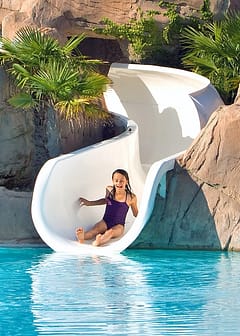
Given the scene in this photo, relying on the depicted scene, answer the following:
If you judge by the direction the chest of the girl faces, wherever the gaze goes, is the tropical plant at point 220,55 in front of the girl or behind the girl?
behind

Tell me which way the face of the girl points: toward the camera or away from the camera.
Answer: toward the camera

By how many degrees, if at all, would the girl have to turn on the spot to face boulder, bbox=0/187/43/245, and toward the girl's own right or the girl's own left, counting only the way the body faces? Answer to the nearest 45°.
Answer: approximately 45° to the girl's own right

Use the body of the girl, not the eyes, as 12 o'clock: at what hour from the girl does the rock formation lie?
The rock formation is roughly at 8 o'clock from the girl.

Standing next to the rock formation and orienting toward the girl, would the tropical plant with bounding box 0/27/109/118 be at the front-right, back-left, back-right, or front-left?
front-right

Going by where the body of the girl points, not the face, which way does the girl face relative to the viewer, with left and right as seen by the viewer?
facing the viewer and to the left of the viewer
